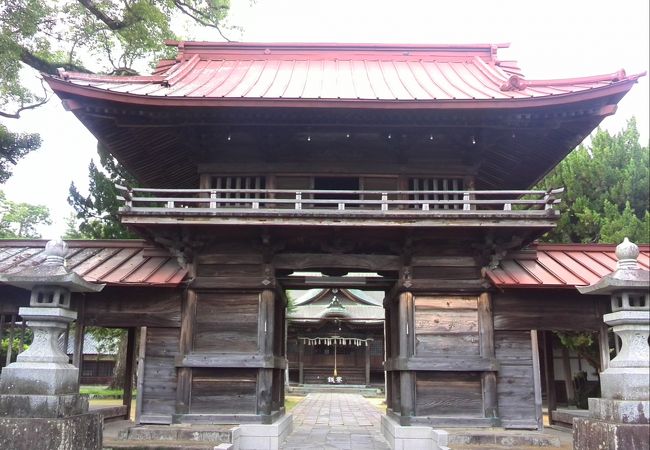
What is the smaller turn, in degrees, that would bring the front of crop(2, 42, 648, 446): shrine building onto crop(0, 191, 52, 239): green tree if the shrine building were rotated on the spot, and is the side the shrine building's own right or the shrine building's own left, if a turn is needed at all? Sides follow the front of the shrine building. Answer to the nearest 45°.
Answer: approximately 135° to the shrine building's own right

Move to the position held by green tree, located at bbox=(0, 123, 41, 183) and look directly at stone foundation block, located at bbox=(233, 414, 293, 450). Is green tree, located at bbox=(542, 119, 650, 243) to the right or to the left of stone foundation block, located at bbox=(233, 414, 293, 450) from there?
left

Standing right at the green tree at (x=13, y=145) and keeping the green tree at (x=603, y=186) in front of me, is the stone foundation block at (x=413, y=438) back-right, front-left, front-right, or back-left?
front-right

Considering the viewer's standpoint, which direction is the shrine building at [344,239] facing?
facing the viewer

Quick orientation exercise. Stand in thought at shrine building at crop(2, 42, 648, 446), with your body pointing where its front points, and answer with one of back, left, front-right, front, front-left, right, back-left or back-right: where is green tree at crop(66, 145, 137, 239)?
back-right

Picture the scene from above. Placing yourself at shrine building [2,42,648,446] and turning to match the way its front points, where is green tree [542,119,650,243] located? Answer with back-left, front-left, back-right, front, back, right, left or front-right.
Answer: back-left

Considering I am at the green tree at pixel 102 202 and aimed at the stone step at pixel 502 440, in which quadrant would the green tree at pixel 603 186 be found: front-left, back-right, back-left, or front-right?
front-left
